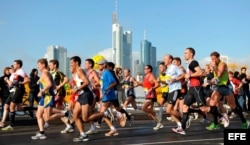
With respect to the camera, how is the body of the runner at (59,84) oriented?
to the viewer's left

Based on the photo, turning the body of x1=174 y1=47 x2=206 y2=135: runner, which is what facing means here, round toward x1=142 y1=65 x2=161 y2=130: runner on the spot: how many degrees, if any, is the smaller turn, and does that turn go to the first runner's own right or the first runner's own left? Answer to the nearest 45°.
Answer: approximately 45° to the first runner's own right

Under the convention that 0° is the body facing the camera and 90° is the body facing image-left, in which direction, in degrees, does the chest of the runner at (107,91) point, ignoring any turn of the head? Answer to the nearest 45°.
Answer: approximately 90°

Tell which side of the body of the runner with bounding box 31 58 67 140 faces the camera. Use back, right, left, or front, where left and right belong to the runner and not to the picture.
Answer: left

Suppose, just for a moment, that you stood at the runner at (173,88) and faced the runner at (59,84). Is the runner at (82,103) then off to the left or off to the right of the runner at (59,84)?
left

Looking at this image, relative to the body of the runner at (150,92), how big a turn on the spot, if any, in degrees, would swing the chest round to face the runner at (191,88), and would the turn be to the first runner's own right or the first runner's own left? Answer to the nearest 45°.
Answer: approximately 135° to the first runner's own left

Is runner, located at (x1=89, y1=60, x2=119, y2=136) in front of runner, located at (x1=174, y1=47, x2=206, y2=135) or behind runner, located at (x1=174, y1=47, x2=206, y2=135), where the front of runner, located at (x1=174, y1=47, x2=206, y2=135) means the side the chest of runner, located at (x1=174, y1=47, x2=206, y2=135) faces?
in front

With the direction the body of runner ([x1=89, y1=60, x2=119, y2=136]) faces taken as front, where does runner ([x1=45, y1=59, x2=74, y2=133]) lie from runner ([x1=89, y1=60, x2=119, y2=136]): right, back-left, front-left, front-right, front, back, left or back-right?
front-right

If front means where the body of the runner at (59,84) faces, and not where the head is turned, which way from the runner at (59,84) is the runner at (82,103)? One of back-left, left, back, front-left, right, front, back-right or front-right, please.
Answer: left

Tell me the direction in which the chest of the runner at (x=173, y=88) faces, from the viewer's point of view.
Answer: to the viewer's left

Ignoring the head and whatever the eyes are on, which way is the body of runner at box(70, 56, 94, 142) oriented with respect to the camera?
to the viewer's left
